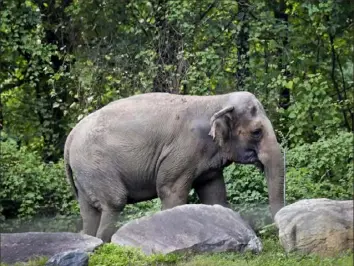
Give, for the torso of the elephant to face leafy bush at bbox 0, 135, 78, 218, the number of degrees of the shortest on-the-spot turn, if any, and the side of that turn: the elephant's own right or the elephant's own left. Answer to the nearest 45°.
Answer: approximately 135° to the elephant's own left

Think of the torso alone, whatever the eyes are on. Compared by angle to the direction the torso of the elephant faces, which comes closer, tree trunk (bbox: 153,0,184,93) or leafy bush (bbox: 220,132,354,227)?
the leafy bush

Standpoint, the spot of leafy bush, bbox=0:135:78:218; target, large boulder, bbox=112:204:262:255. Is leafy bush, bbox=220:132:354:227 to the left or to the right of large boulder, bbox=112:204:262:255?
left

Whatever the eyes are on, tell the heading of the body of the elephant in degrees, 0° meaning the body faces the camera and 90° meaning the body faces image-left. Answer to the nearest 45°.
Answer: approximately 270°

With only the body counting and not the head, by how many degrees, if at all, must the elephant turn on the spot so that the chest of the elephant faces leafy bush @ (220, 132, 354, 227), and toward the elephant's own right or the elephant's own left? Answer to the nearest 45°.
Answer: approximately 45° to the elephant's own left

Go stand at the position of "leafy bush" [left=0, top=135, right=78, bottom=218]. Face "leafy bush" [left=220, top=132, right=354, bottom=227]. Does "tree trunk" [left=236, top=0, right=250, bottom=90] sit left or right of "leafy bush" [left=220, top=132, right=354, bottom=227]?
left

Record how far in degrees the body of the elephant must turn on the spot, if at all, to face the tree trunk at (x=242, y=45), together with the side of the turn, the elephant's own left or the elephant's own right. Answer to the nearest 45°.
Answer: approximately 90° to the elephant's own left

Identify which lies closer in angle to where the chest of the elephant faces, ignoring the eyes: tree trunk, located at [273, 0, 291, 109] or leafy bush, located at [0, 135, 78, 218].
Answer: the tree trunk

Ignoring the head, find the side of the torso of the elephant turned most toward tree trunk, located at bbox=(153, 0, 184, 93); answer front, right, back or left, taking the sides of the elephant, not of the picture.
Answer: left
